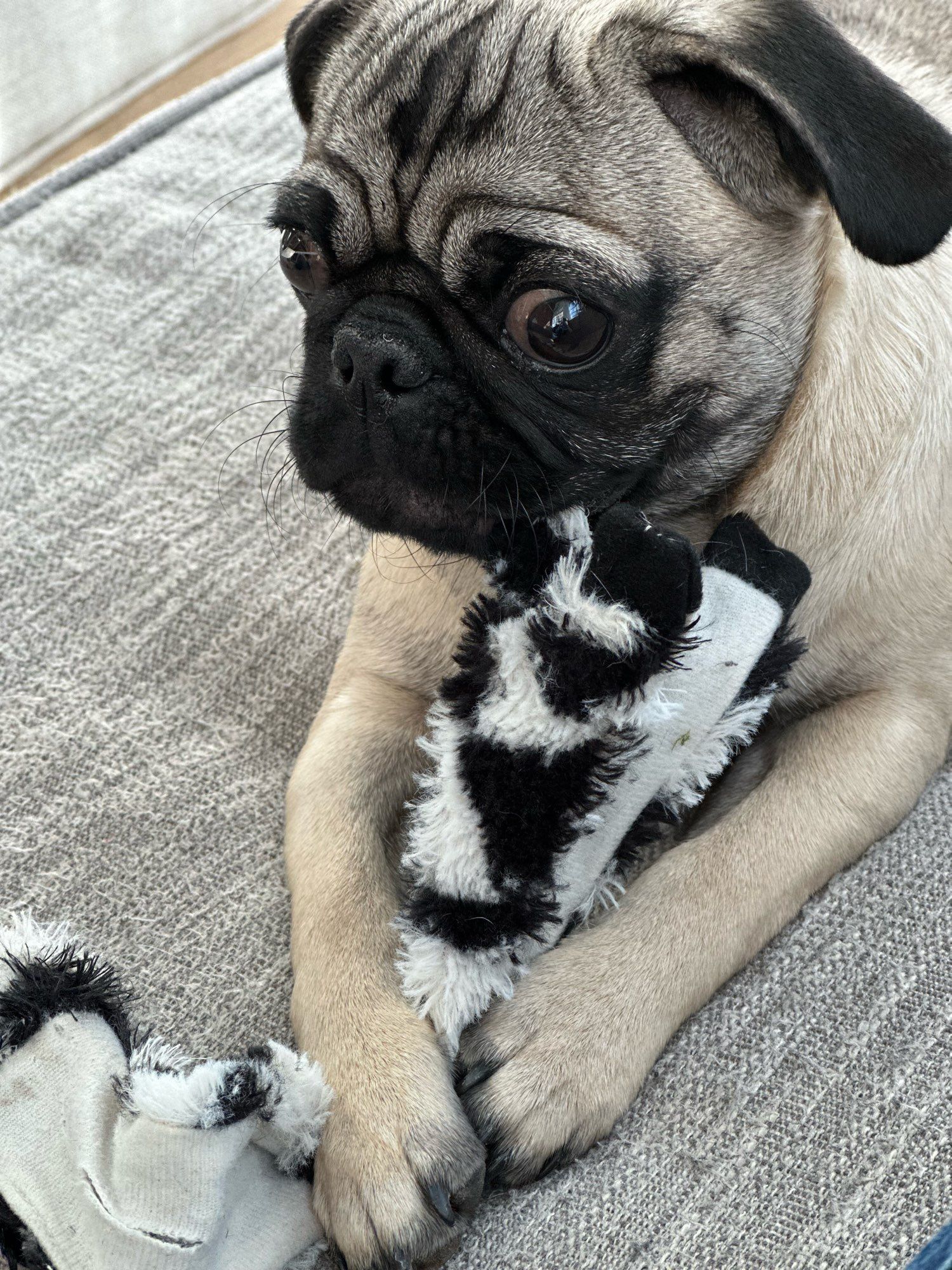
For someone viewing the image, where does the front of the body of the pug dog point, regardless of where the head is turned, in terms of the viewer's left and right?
facing the viewer and to the left of the viewer
